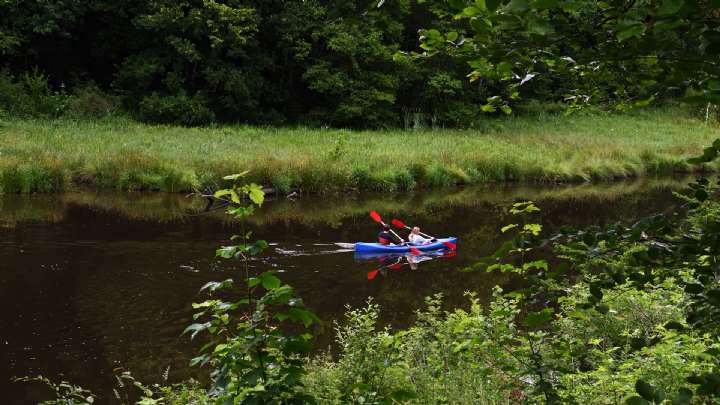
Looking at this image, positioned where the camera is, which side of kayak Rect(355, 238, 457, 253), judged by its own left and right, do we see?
right

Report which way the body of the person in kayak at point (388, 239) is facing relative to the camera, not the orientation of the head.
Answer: to the viewer's right
